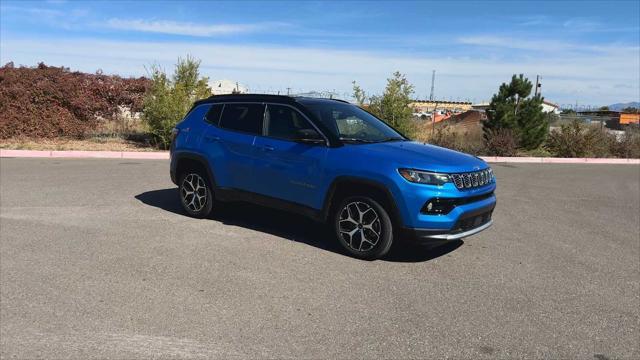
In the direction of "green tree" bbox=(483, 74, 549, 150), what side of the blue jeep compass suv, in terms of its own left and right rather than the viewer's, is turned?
left

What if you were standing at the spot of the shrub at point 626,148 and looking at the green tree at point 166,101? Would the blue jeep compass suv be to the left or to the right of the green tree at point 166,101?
left

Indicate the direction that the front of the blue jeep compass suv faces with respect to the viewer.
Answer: facing the viewer and to the right of the viewer

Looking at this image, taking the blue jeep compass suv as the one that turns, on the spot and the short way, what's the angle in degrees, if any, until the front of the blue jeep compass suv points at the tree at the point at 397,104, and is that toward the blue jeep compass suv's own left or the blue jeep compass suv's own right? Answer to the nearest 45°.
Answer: approximately 135° to the blue jeep compass suv's own left

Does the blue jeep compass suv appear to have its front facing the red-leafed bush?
no

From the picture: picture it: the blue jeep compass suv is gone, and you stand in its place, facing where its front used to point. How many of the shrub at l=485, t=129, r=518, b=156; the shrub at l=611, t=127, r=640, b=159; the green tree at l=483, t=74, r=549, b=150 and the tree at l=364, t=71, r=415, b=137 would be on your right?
0

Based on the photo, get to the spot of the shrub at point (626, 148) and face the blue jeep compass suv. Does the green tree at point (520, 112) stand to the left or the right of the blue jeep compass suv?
right

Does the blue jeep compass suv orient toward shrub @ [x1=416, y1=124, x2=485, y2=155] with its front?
no

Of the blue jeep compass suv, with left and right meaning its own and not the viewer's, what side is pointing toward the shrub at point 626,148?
left

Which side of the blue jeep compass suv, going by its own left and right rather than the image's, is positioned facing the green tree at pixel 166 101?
back

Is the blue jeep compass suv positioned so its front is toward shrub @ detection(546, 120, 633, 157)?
no

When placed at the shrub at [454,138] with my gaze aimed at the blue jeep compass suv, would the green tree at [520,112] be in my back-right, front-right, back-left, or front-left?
back-left
